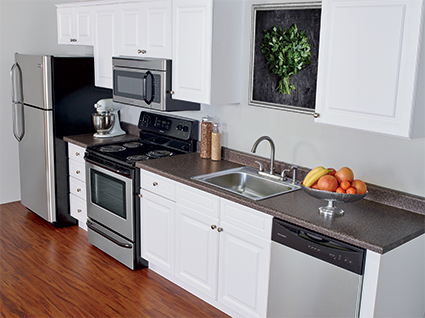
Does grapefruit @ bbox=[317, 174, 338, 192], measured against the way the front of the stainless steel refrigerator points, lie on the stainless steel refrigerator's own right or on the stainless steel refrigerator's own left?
on the stainless steel refrigerator's own left

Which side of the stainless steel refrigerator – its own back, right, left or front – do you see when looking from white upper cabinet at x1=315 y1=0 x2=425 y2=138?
left

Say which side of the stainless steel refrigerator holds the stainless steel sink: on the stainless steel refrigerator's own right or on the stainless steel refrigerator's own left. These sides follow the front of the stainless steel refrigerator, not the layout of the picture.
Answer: on the stainless steel refrigerator's own left

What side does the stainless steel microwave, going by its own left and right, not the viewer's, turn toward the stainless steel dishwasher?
left

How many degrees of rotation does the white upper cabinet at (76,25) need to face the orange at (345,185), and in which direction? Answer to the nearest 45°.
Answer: approximately 90° to its left

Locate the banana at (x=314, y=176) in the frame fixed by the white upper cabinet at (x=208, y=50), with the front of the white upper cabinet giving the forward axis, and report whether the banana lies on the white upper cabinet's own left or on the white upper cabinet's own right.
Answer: on the white upper cabinet's own left

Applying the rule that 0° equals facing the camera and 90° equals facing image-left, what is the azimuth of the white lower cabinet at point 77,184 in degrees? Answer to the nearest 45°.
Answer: approximately 45°

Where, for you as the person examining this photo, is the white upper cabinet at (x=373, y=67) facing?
facing the viewer and to the left of the viewer
